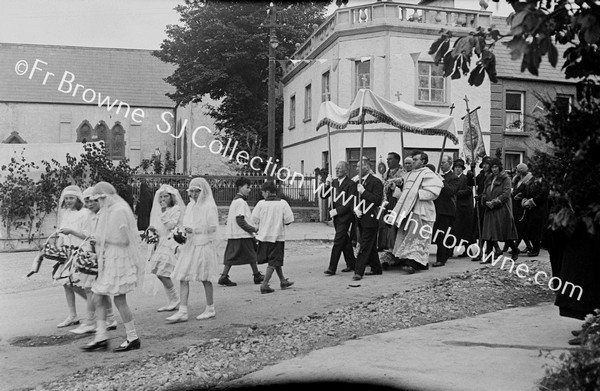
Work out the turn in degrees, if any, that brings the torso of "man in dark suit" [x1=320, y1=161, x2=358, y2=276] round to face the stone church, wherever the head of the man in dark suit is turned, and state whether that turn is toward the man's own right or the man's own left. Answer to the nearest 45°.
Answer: approximately 90° to the man's own right

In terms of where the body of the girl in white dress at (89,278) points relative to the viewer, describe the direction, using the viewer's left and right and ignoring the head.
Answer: facing to the left of the viewer

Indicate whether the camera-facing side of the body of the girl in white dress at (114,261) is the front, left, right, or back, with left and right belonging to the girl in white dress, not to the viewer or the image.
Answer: left

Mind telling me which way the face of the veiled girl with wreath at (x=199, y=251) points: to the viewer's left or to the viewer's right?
to the viewer's left

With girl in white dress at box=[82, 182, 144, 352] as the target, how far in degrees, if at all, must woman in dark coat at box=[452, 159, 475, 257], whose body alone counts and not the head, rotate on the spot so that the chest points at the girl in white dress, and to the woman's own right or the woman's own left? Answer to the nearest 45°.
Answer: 0° — they already face them

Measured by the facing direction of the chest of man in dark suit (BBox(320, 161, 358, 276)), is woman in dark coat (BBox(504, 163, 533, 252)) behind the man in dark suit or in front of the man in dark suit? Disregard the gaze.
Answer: behind

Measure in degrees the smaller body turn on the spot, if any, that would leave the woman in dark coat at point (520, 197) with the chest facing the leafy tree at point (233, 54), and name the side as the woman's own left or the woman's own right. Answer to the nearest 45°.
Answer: approximately 90° to the woman's own right
